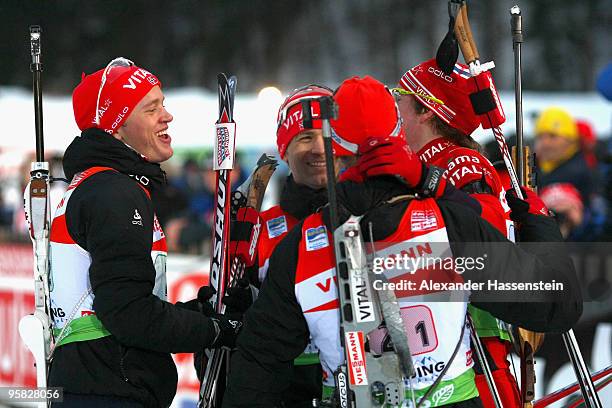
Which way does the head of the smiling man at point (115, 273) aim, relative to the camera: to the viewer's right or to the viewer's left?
to the viewer's right

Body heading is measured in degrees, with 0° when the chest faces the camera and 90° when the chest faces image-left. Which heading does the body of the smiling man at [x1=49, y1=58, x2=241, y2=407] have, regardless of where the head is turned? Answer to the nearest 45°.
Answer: approximately 270°

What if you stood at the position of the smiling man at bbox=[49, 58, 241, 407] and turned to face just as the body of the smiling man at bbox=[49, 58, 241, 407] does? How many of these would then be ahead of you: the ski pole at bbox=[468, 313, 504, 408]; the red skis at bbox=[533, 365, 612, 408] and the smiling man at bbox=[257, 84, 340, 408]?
3

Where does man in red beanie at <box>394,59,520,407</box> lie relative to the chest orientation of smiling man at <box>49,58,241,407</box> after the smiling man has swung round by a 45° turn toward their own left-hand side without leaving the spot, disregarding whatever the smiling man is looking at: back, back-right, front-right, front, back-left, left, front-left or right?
front-right

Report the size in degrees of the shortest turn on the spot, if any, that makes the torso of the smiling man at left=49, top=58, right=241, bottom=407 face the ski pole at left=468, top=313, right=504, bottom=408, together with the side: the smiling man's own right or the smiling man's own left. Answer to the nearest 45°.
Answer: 0° — they already face it

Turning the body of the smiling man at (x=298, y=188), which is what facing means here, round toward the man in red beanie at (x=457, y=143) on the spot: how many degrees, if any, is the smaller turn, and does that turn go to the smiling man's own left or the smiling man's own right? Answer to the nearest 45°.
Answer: approximately 45° to the smiling man's own left

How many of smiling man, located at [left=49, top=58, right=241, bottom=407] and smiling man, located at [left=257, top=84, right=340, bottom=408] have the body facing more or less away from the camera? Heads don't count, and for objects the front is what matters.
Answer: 0

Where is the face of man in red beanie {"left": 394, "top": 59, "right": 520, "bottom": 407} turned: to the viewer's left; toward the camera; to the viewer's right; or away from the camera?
to the viewer's left

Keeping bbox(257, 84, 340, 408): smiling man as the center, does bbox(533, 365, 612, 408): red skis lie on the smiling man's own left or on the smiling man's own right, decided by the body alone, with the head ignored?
on the smiling man's own left
